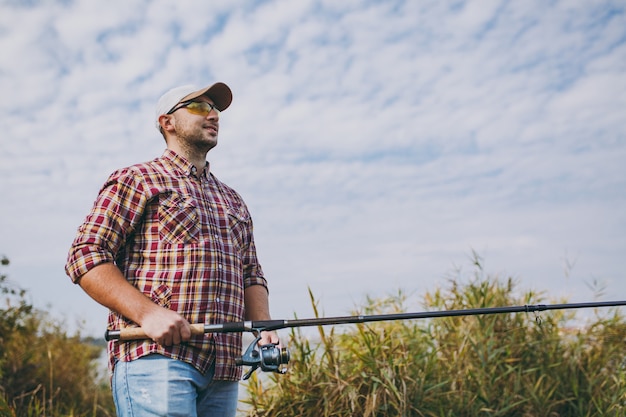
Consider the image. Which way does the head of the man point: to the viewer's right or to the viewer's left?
to the viewer's right

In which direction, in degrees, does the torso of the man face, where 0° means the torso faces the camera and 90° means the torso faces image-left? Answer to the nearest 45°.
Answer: approximately 315°
